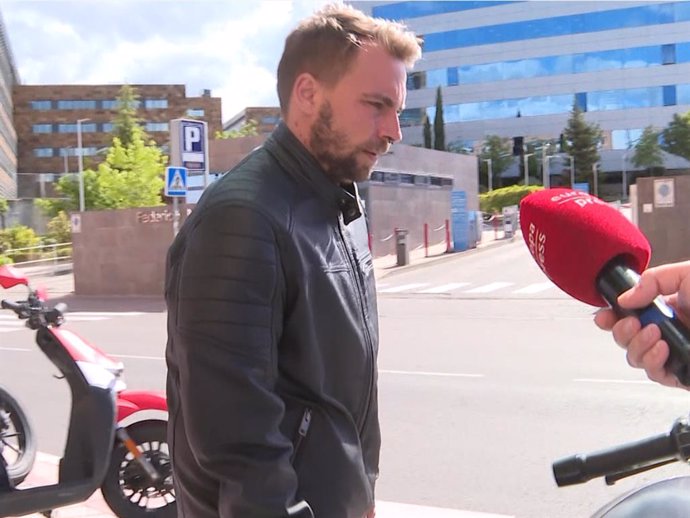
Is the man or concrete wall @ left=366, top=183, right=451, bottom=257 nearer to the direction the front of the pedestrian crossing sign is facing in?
the man

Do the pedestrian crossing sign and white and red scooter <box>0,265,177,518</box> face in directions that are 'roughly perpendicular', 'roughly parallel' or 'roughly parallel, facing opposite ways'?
roughly perpendicular

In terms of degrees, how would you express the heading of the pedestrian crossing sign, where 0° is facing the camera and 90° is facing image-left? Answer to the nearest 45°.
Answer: approximately 0°

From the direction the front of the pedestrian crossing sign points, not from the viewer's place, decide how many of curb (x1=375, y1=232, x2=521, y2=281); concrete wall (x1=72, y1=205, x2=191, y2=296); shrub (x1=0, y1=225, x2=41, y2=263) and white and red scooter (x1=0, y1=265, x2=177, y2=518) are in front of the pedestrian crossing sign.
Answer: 1

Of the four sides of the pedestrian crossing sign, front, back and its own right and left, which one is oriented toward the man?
front
